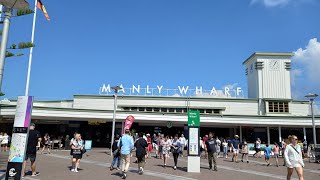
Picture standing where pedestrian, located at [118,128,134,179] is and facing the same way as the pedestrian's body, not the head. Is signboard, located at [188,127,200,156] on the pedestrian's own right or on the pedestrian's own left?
on the pedestrian's own right

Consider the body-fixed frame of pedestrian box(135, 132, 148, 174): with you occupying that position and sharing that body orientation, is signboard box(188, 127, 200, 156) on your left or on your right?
on your right

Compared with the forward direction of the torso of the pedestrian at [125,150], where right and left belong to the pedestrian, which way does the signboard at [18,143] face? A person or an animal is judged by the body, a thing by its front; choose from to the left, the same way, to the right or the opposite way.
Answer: the opposite way

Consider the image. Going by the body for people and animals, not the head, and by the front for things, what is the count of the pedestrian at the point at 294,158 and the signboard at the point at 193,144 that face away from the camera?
0

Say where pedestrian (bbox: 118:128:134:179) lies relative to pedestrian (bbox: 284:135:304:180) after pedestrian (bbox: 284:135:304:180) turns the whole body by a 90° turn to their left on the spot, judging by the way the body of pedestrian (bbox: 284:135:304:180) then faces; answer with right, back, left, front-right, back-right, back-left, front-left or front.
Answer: back-left

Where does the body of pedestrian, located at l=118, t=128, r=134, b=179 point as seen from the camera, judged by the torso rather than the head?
away from the camera

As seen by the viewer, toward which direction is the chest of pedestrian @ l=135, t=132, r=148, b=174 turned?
away from the camera

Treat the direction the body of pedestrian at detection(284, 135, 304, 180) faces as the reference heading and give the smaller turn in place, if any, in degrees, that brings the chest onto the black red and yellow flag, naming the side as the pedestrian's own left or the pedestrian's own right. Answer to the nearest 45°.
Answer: approximately 135° to the pedestrian's own right

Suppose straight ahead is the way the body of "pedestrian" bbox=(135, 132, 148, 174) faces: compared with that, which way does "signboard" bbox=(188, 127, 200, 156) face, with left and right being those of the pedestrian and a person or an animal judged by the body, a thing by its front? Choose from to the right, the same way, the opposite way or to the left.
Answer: the opposite way

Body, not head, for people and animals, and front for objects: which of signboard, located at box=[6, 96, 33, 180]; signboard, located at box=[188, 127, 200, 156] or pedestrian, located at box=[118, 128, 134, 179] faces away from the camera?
the pedestrian

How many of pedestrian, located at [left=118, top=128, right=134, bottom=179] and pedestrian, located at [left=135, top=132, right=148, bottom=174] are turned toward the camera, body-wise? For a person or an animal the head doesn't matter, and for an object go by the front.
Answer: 0

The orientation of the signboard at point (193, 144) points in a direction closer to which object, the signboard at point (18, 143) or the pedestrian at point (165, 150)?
the signboard

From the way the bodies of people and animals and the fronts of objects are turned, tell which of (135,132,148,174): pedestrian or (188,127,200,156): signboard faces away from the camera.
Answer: the pedestrian
